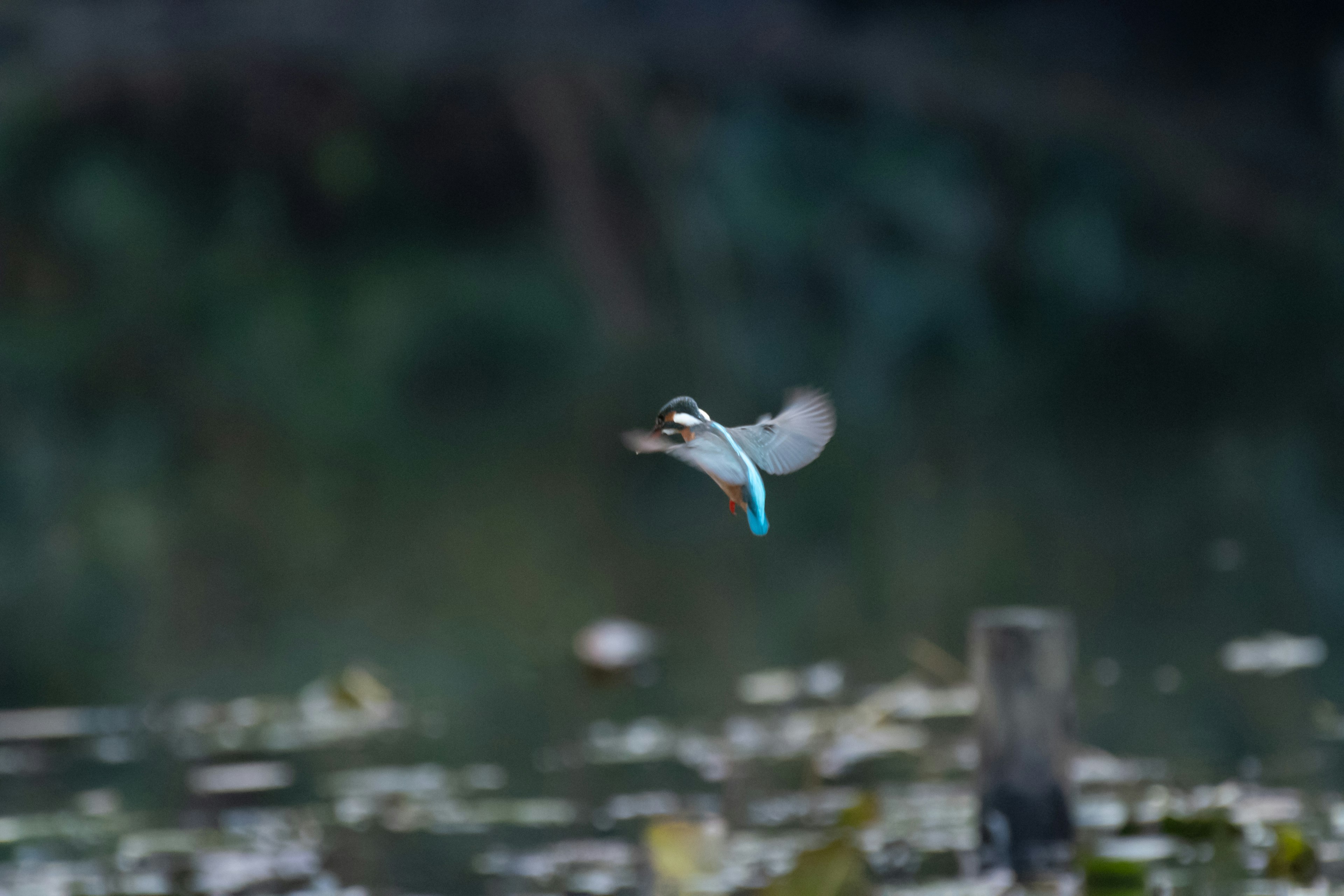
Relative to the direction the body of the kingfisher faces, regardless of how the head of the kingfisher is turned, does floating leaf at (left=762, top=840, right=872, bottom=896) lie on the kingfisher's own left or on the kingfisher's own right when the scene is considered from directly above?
on the kingfisher's own right

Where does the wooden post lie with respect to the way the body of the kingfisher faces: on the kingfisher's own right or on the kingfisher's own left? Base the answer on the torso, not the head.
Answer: on the kingfisher's own right

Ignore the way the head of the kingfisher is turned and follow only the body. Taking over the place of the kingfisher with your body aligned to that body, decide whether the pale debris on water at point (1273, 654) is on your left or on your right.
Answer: on your right

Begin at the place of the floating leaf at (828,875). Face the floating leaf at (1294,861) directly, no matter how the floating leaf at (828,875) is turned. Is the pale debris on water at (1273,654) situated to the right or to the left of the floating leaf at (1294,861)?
left

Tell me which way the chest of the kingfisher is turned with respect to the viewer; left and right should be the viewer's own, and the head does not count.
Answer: facing away from the viewer and to the left of the viewer
